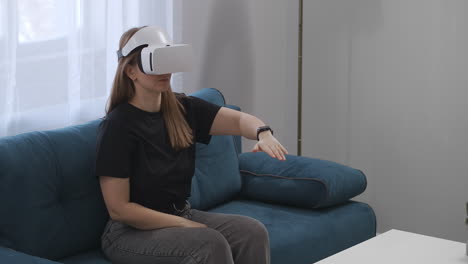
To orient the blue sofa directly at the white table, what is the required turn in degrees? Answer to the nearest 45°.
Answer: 0° — it already faces it

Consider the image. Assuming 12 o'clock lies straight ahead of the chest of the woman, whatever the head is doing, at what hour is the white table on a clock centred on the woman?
The white table is roughly at 11 o'clock from the woman.

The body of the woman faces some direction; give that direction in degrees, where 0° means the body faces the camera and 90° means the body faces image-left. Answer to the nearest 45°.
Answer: approximately 315°
